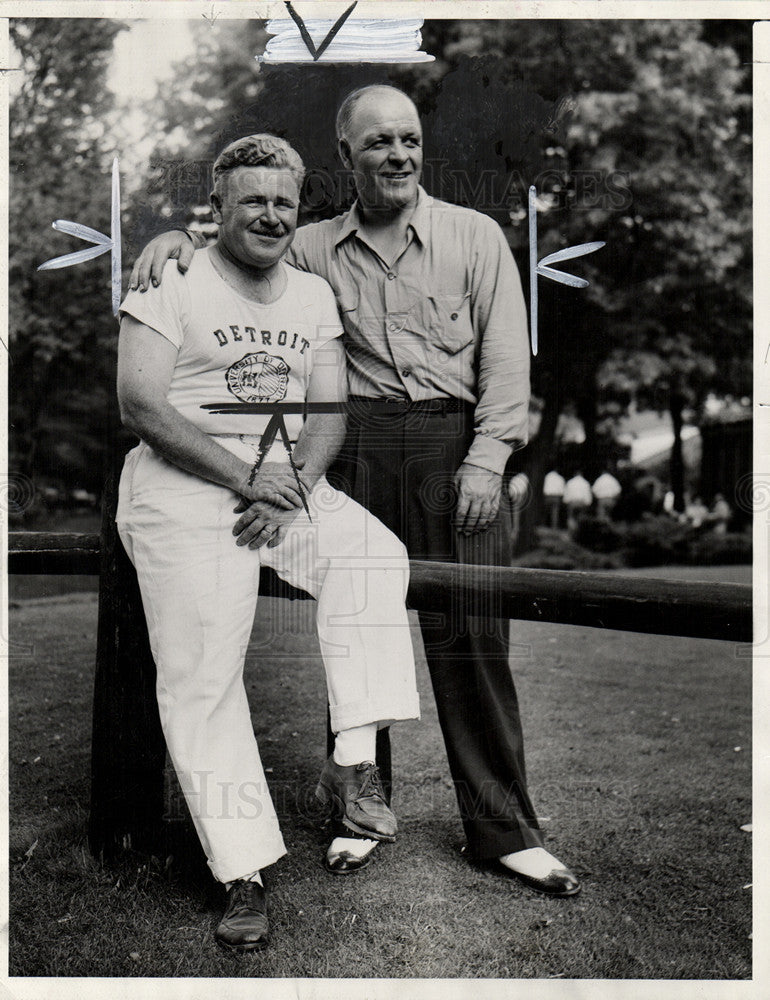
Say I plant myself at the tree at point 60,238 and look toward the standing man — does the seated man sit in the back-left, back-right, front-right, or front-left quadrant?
front-right

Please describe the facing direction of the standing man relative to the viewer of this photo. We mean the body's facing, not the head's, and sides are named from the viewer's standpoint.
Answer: facing the viewer

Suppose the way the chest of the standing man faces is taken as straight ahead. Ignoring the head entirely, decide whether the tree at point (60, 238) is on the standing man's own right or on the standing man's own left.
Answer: on the standing man's own right

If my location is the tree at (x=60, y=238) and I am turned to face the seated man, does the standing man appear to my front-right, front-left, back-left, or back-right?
front-left
